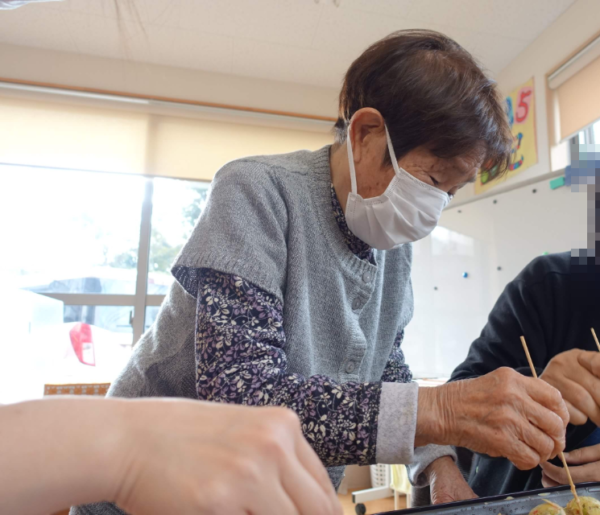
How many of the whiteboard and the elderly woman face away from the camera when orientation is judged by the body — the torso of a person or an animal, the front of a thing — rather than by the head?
0

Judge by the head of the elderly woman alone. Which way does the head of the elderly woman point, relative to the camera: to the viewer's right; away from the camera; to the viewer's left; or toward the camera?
to the viewer's right

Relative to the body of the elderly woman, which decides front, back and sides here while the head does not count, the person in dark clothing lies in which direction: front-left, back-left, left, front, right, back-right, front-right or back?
left

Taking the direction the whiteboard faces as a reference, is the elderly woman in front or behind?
in front

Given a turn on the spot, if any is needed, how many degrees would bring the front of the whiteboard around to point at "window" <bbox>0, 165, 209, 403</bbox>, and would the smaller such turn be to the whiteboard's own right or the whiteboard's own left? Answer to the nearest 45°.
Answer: approximately 45° to the whiteboard's own right

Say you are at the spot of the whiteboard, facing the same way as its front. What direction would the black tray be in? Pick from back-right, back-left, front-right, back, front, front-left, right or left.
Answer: front-left

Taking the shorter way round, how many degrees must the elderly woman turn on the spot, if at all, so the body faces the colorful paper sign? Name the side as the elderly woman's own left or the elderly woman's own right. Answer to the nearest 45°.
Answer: approximately 90° to the elderly woman's own left

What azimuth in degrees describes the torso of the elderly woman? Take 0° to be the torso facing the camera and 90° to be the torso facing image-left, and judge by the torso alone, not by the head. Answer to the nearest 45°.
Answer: approximately 315°

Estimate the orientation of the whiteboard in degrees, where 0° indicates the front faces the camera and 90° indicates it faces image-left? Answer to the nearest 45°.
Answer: approximately 45°

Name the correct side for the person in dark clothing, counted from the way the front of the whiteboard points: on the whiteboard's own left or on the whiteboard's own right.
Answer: on the whiteboard's own left

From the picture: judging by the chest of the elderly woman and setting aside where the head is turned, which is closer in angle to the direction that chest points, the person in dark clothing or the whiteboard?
the person in dark clothing

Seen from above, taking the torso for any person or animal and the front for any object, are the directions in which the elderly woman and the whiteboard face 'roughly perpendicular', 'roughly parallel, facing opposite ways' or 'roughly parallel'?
roughly perpendicular
